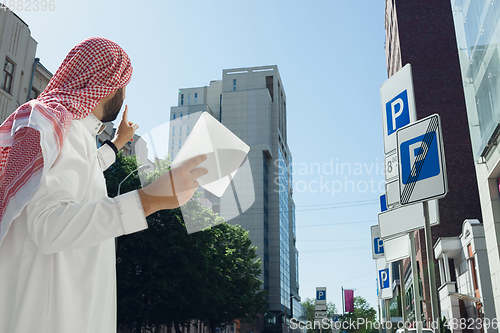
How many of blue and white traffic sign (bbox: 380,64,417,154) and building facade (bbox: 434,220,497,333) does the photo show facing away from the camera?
0

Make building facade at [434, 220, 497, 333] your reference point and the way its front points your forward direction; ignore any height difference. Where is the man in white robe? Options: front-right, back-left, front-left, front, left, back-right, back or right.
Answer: front-left

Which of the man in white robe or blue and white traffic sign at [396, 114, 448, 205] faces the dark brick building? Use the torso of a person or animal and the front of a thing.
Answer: the man in white robe

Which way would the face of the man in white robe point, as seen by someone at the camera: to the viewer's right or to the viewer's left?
to the viewer's right

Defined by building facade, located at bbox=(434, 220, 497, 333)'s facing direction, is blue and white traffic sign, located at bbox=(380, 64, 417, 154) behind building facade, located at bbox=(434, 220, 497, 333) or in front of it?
in front

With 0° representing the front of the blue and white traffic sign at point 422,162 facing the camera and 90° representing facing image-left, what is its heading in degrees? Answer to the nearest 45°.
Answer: approximately 45°

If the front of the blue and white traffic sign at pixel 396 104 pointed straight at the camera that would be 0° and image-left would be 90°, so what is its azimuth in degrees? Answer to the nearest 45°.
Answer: approximately 45°

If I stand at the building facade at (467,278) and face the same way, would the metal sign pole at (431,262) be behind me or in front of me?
in front

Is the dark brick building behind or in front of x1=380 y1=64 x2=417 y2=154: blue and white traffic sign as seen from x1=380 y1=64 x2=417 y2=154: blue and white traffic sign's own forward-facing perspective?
behind

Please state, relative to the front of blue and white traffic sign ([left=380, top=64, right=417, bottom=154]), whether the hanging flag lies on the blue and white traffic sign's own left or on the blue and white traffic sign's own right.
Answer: on the blue and white traffic sign's own right

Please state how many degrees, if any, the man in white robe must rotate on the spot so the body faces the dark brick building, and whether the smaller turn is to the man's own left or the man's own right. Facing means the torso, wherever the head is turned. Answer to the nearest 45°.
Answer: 0° — they already face it

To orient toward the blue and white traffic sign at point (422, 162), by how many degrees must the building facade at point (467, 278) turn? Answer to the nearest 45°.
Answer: approximately 45° to its left
